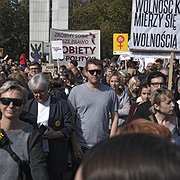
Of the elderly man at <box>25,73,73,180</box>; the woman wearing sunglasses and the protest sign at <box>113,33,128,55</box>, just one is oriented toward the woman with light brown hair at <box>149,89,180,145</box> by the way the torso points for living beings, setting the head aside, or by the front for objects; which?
the protest sign

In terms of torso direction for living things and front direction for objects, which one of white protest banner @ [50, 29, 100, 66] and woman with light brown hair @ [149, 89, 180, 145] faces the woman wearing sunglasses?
the white protest banner

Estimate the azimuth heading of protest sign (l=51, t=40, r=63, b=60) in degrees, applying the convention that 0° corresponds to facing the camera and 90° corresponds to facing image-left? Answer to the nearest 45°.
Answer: approximately 0°

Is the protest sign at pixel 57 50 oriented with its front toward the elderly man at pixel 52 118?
yes
